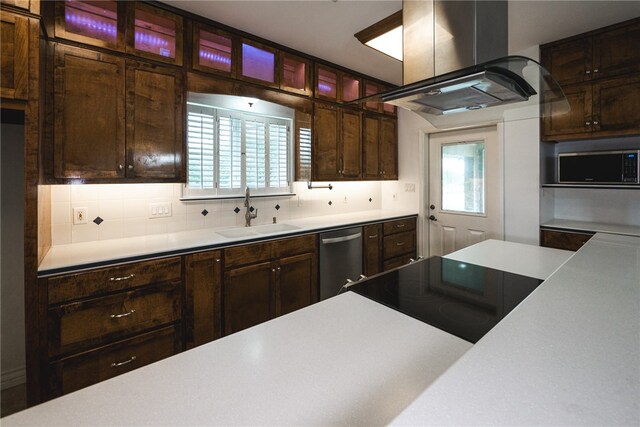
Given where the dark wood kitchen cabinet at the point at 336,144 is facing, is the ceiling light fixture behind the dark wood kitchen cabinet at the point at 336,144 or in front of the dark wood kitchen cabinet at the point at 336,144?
in front

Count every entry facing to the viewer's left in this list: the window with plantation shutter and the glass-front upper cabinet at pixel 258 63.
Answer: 0

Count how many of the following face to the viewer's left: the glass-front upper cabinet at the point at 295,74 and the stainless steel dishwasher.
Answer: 0

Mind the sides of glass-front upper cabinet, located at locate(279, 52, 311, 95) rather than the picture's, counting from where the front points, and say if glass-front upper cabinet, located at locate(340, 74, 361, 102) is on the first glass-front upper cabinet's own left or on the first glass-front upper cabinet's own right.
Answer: on the first glass-front upper cabinet's own left

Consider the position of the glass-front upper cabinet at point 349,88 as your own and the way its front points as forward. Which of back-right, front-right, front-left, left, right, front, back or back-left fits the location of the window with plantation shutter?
right

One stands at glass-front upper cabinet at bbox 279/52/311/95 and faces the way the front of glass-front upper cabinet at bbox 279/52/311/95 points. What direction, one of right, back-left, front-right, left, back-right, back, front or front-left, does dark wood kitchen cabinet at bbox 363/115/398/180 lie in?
left

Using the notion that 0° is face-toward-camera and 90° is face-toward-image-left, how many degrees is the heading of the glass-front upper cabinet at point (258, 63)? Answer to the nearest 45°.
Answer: approximately 315°

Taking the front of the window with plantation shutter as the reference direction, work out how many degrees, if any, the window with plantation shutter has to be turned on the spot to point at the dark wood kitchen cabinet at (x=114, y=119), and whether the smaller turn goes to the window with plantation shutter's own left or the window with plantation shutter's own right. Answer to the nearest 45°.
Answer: approximately 90° to the window with plantation shutter's own right

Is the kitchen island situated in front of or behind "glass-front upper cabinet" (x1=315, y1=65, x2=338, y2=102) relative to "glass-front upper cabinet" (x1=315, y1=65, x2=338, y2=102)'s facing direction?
in front

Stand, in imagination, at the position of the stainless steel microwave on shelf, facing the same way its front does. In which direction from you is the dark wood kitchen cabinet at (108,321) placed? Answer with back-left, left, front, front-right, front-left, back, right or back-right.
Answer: front-right

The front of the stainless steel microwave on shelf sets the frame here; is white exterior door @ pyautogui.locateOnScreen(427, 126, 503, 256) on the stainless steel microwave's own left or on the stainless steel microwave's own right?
on the stainless steel microwave's own right
